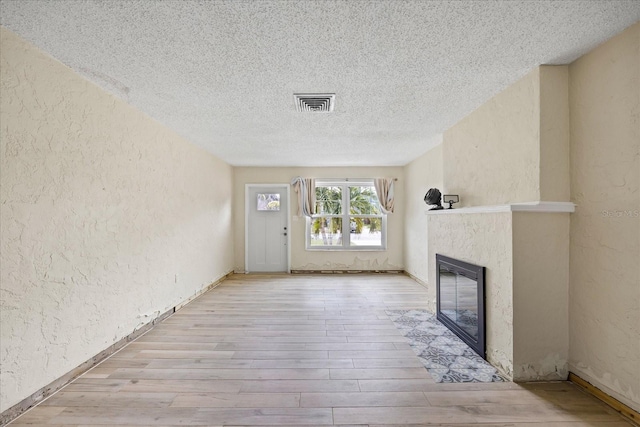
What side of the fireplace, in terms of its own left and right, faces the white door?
right

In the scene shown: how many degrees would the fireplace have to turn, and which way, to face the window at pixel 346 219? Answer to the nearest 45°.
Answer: approximately 90° to its right

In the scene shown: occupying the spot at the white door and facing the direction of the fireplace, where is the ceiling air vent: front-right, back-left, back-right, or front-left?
front-right

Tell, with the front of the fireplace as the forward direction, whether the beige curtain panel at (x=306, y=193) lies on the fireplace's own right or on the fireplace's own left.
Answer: on the fireplace's own right

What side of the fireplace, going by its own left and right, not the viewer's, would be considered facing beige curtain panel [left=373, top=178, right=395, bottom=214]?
right

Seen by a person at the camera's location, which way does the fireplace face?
facing the viewer and to the left of the viewer
